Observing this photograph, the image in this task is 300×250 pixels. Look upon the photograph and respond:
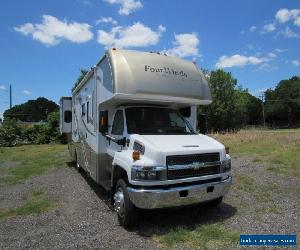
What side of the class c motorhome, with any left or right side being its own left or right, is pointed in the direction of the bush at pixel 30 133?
back

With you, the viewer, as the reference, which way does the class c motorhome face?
facing the viewer and to the right of the viewer

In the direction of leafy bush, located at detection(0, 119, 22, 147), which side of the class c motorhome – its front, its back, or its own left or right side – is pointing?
back
